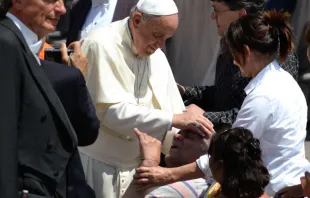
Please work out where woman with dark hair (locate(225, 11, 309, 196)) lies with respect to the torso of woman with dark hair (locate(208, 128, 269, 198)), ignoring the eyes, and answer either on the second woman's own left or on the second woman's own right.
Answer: on the second woman's own right

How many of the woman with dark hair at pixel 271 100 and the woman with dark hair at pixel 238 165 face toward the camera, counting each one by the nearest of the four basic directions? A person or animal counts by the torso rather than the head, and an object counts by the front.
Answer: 0

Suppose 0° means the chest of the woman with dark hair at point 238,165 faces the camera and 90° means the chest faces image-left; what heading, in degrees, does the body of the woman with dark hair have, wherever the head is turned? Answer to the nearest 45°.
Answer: approximately 135°

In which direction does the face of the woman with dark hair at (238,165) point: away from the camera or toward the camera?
away from the camera

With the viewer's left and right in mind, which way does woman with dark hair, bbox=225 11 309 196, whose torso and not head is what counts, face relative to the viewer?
facing away from the viewer and to the left of the viewer

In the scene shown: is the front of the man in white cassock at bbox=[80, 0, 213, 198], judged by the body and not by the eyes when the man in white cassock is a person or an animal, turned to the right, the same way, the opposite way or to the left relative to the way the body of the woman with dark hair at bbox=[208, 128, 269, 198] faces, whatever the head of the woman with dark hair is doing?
the opposite way

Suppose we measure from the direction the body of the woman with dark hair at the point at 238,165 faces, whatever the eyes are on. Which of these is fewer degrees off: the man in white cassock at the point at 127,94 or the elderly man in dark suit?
the man in white cassock

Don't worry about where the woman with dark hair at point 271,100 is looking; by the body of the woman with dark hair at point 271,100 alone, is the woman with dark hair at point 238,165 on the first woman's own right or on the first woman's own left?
on the first woman's own left

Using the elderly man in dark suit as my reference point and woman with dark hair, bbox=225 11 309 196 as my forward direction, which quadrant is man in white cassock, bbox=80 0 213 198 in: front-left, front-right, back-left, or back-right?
front-left

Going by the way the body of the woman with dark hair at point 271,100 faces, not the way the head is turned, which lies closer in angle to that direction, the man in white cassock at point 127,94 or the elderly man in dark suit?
the man in white cassock

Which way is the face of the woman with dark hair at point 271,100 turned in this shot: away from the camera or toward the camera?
away from the camera

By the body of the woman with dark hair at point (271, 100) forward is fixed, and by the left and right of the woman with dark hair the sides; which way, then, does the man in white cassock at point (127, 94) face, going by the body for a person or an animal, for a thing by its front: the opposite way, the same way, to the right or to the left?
the opposite way

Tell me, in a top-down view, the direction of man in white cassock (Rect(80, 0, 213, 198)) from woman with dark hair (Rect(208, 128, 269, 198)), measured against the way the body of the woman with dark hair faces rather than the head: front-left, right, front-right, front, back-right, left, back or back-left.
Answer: front

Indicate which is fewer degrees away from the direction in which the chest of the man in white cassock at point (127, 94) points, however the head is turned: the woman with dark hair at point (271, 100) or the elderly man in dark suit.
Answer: the woman with dark hair

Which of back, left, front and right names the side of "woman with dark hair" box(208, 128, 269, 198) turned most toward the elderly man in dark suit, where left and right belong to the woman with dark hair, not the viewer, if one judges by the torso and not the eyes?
left

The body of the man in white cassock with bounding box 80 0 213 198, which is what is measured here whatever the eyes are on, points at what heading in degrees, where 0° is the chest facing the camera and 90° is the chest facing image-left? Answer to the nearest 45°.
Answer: approximately 315°
